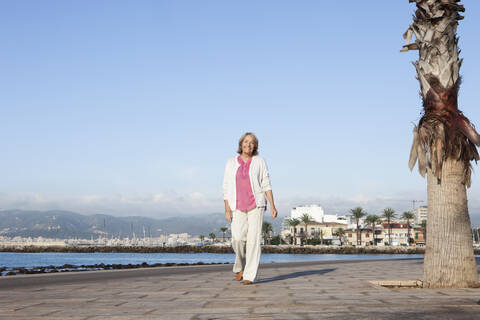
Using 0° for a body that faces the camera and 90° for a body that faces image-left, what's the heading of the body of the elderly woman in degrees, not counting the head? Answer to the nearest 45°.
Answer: approximately 0°

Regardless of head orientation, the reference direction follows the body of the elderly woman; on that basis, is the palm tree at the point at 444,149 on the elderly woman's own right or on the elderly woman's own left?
on the elderly woman's own left
